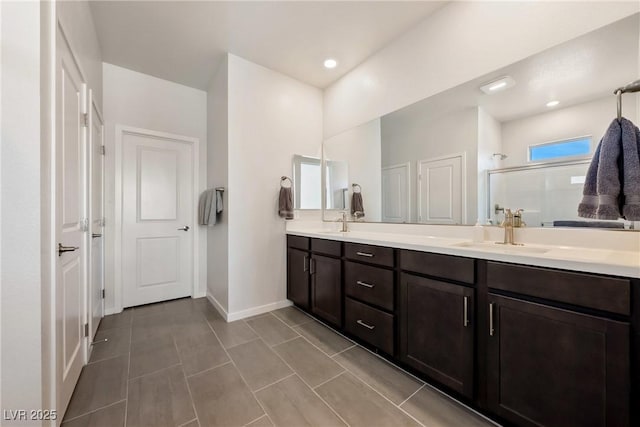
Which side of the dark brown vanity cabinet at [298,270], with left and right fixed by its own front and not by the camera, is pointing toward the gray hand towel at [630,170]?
left

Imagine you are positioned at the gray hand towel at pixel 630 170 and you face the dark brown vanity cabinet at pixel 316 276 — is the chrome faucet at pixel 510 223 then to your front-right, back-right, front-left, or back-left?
front-right

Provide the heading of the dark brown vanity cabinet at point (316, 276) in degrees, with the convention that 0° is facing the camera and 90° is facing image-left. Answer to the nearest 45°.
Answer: approximately 45°

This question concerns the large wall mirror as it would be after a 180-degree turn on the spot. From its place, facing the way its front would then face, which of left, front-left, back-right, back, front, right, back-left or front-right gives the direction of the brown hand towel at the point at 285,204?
back-left

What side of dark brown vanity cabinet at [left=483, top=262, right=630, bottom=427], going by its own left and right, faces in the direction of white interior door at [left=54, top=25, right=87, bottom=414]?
front

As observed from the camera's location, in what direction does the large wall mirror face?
facing the viewer and to the left of the viewer

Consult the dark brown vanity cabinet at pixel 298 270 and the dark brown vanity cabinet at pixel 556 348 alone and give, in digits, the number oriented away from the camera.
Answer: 0

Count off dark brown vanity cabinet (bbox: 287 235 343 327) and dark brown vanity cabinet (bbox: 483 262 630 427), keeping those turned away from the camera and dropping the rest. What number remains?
0
